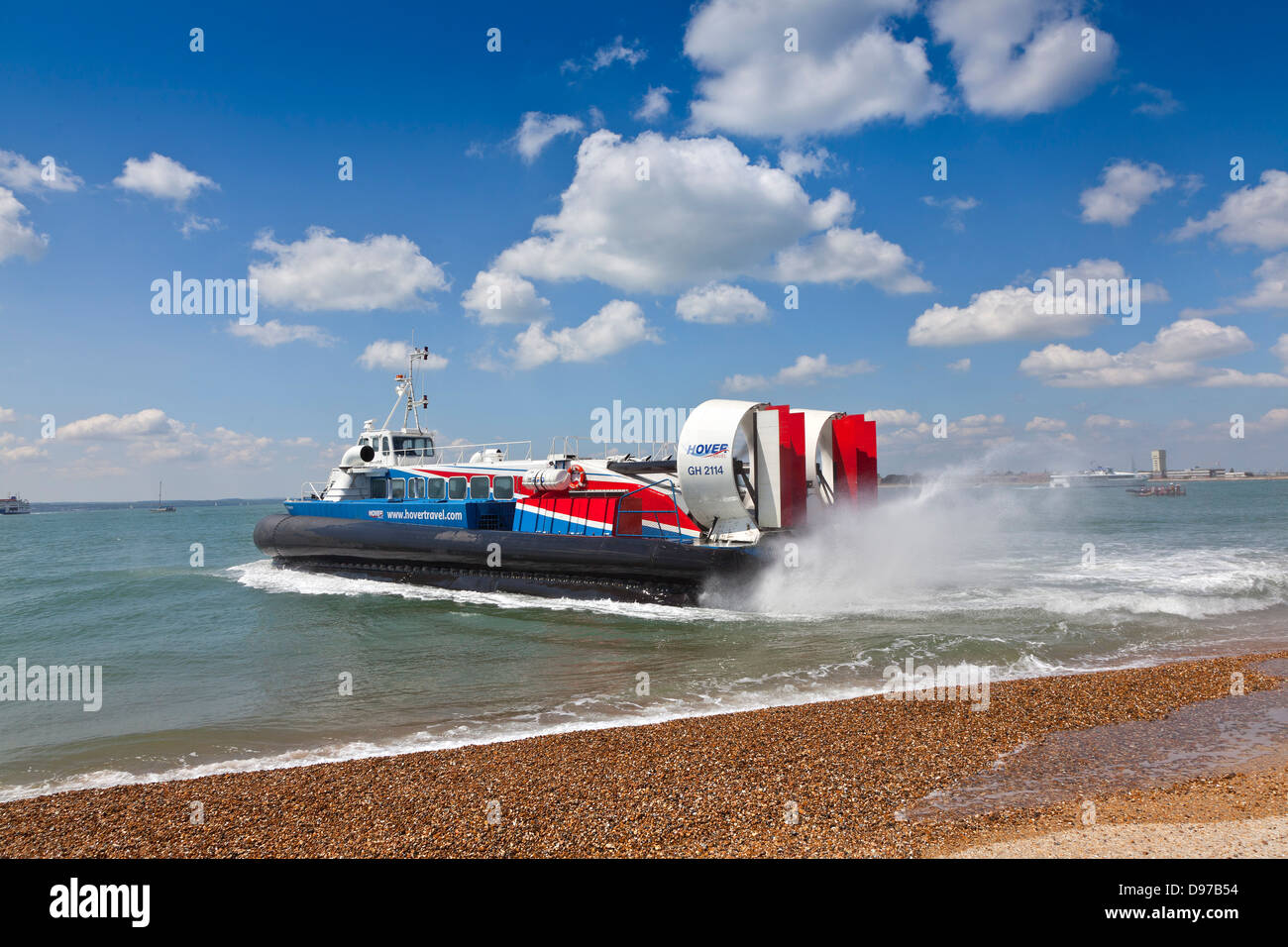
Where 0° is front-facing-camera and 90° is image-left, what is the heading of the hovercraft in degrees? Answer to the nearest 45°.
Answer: approximately 135°
